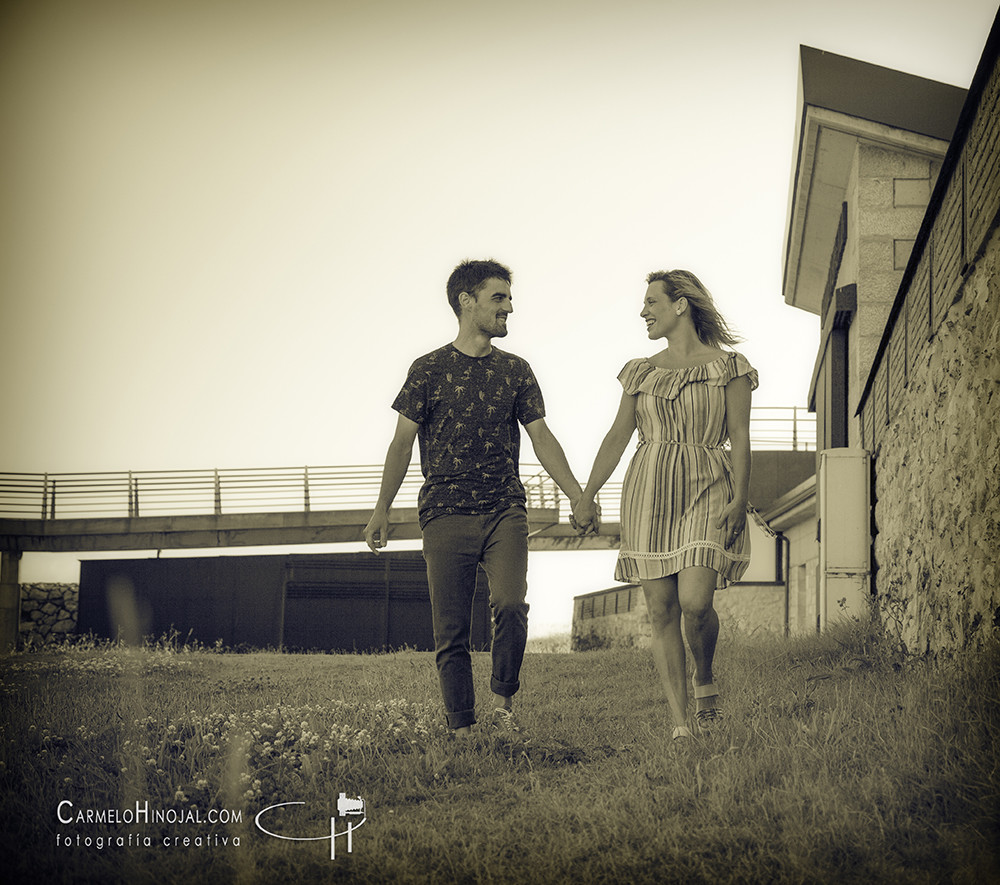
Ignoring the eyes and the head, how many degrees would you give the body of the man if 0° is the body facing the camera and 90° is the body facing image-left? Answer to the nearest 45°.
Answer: approximately 0°

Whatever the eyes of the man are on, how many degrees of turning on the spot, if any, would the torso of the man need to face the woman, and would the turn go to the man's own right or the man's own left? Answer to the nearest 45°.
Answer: approximately 90° to the man's own left

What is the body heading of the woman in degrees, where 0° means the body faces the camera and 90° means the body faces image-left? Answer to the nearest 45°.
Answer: approximately 0°

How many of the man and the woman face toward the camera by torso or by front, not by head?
2

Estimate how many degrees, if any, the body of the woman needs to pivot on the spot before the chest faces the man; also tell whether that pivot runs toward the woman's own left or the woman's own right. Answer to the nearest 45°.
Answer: approximately 90° to the woman's own right

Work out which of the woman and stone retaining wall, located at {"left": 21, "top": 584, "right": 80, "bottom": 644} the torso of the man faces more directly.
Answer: the woman

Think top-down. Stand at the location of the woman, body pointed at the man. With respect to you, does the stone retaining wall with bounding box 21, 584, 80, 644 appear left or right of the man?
right

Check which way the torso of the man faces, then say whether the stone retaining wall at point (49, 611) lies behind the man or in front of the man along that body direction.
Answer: behind

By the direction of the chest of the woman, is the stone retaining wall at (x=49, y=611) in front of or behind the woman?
behind
